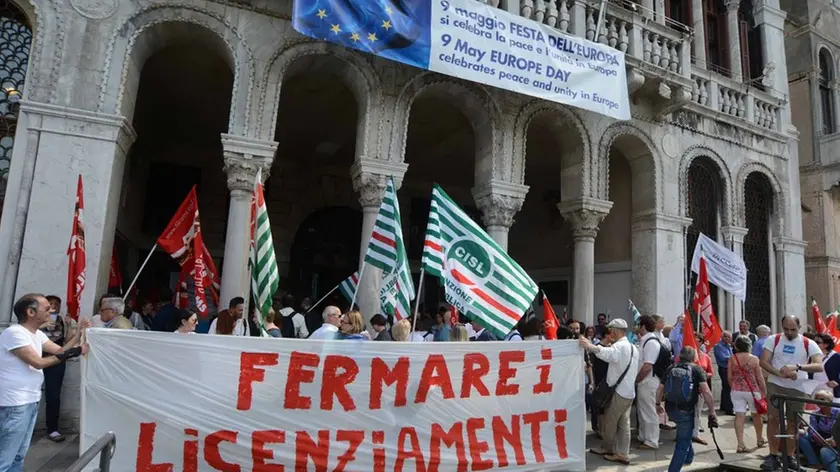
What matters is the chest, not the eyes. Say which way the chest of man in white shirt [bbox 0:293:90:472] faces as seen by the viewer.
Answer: to the viewer's right

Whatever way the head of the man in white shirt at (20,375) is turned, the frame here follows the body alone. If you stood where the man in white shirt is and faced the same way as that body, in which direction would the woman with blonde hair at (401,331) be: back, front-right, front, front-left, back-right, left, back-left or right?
front

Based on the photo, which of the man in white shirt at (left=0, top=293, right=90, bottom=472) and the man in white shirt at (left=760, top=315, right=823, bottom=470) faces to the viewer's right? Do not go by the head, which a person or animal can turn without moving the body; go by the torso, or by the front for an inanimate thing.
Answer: the man in white shirt at (left=0, top=293, right=90, bottom=472)

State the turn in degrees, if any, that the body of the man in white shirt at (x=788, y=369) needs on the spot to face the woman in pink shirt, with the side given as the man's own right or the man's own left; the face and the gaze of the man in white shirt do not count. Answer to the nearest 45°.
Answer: approximately 135° to the man's own right

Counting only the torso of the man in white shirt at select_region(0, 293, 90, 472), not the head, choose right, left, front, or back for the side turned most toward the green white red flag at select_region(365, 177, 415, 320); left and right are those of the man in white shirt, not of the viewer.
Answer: front

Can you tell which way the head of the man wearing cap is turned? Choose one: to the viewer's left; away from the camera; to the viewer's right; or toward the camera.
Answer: to the viewer's left

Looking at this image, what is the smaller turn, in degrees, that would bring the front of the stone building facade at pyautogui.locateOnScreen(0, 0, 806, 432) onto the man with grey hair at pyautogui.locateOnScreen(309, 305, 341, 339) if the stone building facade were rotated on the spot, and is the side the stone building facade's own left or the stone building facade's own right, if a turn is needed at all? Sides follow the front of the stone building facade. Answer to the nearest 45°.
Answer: approximately 45° to the stone building facade's own right

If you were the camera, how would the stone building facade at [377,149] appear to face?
facing the viewer and to the right of the viewer

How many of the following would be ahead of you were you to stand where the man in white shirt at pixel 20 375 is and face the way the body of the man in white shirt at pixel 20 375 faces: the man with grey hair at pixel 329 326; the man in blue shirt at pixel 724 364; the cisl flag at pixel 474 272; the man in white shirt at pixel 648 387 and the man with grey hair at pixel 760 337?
5

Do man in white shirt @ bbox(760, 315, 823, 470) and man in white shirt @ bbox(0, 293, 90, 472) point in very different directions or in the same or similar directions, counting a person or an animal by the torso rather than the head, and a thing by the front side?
very different directions

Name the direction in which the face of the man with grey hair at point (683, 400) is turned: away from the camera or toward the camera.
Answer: away from the camera

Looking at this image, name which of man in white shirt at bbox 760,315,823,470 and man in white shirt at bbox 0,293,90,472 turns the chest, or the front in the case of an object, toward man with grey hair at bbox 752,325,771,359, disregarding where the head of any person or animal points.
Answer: man in white shirt at bbox 0,293,90,472

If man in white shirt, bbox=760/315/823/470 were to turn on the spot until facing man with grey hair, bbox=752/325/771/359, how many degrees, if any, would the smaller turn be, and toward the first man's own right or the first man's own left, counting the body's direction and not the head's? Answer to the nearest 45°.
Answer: approximately 180°

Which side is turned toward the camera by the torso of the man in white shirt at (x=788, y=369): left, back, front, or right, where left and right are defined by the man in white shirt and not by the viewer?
front

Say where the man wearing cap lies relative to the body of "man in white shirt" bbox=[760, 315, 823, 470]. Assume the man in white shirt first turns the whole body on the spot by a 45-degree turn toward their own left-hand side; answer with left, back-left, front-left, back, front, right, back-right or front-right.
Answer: right

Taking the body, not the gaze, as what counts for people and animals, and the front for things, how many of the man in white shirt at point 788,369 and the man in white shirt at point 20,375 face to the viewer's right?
1
